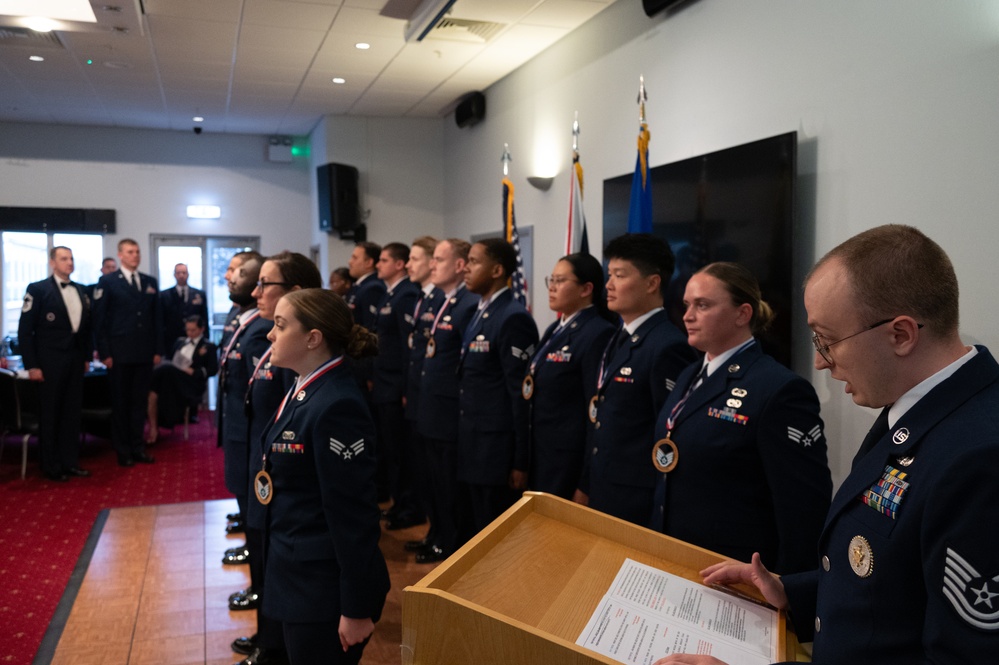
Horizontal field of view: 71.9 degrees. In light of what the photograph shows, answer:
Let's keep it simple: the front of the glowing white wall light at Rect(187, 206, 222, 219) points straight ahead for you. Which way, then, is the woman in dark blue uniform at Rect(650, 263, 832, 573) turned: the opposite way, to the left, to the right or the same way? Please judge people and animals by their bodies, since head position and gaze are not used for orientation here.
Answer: to the right

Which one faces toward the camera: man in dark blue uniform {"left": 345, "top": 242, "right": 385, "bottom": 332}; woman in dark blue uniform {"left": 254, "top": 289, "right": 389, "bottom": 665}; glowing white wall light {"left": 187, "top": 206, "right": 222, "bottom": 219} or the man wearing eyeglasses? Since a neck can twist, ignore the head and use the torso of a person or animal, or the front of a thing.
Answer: the glowing white wall light

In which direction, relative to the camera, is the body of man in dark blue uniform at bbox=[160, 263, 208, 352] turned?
toward the camera

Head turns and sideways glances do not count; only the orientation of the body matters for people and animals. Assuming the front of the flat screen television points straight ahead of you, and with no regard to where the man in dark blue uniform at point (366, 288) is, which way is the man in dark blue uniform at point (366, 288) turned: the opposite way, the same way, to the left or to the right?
the same way

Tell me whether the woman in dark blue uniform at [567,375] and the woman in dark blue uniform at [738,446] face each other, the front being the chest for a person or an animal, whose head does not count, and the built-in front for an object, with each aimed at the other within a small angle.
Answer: no

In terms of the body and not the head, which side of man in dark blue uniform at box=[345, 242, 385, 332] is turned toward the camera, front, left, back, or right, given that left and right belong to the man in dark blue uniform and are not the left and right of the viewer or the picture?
left

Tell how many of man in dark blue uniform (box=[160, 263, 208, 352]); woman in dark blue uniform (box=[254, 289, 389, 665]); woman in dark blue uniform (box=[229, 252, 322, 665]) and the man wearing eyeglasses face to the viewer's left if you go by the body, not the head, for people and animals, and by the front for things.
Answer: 3

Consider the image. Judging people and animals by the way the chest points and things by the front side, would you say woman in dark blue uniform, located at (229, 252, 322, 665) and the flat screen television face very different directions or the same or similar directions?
same or similar directions

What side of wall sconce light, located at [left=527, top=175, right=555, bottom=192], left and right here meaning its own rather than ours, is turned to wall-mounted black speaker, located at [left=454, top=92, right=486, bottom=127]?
right

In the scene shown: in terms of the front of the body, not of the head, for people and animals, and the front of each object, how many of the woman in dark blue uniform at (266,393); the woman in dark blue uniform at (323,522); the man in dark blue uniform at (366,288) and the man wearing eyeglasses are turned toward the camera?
0

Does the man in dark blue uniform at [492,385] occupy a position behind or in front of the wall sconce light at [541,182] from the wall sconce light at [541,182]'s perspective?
in front

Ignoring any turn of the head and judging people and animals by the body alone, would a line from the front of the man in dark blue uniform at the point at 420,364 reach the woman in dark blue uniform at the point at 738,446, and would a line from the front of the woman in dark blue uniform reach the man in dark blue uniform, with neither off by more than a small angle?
no

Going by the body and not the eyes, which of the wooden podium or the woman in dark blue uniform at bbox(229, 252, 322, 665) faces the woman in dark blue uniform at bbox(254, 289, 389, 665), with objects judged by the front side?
the wooden podium

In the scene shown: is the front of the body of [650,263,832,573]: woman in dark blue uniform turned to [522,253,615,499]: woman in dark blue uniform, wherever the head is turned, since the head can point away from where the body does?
no

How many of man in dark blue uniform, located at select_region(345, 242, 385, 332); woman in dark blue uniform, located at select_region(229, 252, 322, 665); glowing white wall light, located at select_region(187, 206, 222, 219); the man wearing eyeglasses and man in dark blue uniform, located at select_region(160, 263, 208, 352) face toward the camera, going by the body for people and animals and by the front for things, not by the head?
2

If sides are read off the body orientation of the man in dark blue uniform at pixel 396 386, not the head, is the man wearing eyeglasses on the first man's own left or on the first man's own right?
on the first man's own left

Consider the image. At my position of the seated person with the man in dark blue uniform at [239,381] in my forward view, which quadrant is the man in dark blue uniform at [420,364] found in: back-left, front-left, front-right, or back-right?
front-left

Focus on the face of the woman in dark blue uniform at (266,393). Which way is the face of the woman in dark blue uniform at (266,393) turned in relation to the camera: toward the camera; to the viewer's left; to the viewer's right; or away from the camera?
to the viewer's left

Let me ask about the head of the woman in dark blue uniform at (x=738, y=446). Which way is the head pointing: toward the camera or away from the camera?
toward the camera

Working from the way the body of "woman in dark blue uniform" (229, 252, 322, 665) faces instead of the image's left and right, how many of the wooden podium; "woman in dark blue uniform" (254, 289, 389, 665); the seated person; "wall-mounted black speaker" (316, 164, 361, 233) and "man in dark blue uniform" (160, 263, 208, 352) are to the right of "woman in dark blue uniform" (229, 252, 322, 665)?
3

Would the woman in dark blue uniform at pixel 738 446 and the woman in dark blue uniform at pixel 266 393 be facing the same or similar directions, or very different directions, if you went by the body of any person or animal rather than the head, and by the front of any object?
same or similar directions
